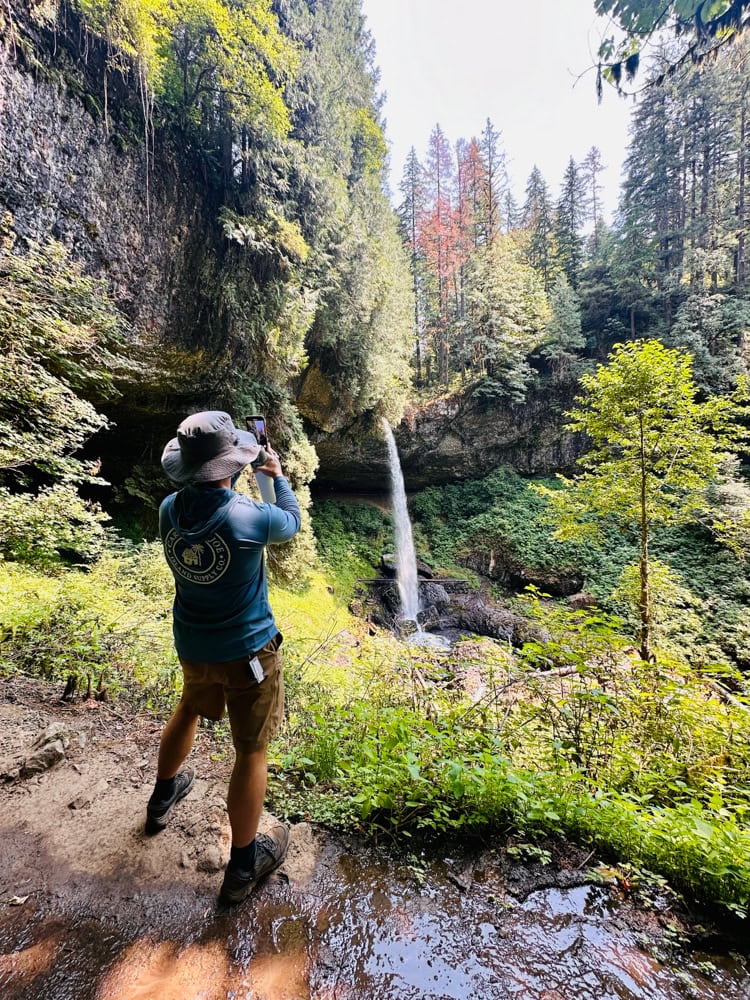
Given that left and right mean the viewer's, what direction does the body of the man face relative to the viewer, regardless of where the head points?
facing away from the viewer and to the right of the viewer

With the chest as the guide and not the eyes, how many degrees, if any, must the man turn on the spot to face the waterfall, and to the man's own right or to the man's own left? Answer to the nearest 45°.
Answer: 0° — they already face it

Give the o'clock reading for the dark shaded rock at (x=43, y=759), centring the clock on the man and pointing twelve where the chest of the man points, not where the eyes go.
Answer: The dark shaded rock is roughly at 9 o'clock from the man.

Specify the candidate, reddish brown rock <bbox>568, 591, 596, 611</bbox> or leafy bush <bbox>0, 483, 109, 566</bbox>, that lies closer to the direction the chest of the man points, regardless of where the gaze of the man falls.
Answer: the reddish brown rock

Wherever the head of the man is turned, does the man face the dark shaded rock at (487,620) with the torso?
yes

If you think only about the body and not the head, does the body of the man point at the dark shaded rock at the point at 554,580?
yes

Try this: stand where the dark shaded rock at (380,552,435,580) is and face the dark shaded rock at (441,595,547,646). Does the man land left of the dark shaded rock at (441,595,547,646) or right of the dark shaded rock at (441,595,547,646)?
right

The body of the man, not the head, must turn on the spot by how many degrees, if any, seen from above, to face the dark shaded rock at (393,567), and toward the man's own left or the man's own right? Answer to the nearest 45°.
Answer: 0° — they already face it

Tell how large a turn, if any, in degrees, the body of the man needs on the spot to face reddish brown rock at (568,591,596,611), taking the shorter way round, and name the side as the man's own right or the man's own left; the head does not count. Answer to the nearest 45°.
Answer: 0° — they already face it

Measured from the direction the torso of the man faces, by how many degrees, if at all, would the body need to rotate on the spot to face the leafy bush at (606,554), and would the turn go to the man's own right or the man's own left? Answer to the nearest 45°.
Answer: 0° — they already face it

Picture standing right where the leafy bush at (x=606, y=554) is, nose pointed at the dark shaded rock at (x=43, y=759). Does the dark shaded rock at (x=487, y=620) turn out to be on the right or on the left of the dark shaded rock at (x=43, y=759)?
right

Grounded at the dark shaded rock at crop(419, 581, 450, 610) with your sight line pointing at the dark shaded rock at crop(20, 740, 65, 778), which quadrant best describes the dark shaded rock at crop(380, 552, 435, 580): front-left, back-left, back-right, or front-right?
back-right

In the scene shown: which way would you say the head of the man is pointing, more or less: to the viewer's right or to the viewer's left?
to the viewer's right
